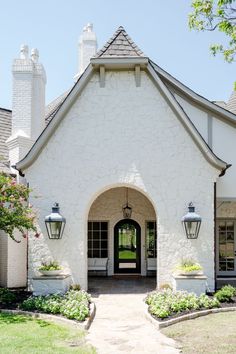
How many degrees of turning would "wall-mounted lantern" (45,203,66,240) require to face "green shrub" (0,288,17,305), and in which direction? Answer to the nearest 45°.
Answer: approximately 45° to its right
